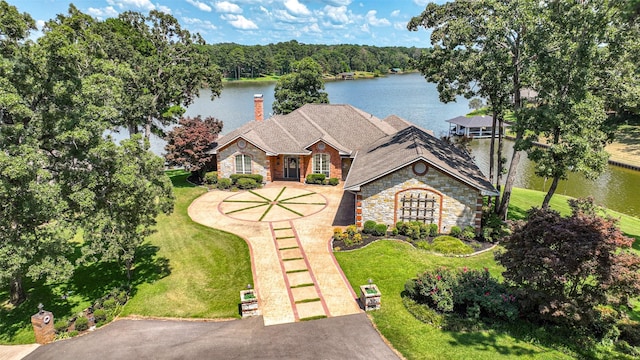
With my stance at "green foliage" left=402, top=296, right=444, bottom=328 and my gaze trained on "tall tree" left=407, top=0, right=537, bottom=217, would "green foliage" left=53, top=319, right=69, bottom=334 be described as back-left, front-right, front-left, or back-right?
back-left

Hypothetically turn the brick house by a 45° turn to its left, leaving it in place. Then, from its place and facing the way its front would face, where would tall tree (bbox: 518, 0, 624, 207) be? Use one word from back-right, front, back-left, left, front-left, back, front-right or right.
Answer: front

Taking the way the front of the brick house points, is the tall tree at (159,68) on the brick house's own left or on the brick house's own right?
on the brick house's own right

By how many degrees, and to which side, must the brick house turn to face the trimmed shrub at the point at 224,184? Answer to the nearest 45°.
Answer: approximately 90° to its right

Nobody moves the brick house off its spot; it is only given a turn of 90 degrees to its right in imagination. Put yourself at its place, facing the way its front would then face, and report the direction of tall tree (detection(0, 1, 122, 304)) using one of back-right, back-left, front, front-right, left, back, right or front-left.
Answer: front-left

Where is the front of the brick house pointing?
toward the camera

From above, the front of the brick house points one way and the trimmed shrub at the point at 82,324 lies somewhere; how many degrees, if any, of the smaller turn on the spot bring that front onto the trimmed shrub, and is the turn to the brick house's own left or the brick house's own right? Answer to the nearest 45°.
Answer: approximately 45° to the brick house's own right

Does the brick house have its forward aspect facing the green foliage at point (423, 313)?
yes

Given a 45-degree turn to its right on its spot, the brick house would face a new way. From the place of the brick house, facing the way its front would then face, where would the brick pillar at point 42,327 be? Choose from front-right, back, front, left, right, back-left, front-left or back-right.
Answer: front

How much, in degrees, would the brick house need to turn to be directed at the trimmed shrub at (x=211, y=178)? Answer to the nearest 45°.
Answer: approximately 90° to its right

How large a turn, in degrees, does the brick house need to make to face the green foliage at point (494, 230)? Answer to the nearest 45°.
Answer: approximately 45° to its left

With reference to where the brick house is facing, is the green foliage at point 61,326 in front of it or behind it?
in front
